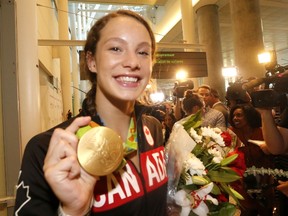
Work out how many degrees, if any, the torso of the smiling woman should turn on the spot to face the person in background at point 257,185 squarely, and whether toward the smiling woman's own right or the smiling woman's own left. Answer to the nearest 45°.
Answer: approximately 90° to the smiling woman's own left

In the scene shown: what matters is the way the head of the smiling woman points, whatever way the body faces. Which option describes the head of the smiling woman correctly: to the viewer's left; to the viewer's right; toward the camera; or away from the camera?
toward the camera

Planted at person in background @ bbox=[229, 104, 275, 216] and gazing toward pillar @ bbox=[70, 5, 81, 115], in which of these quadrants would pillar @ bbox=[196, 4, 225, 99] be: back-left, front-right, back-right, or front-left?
front-right

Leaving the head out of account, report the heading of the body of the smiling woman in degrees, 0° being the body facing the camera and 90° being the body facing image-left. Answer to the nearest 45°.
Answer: approximately 315°

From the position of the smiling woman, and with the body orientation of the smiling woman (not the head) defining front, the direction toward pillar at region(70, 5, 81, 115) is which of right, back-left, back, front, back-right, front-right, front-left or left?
back-left

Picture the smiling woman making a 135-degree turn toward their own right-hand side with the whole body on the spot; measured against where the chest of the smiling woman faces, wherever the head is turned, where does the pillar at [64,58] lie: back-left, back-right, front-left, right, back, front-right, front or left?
right

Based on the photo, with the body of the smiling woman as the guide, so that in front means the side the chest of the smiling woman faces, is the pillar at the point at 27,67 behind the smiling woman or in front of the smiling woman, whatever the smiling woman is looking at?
behind

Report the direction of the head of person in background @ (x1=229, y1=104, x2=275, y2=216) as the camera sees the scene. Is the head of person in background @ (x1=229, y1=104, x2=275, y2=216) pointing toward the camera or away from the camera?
toward the camera
